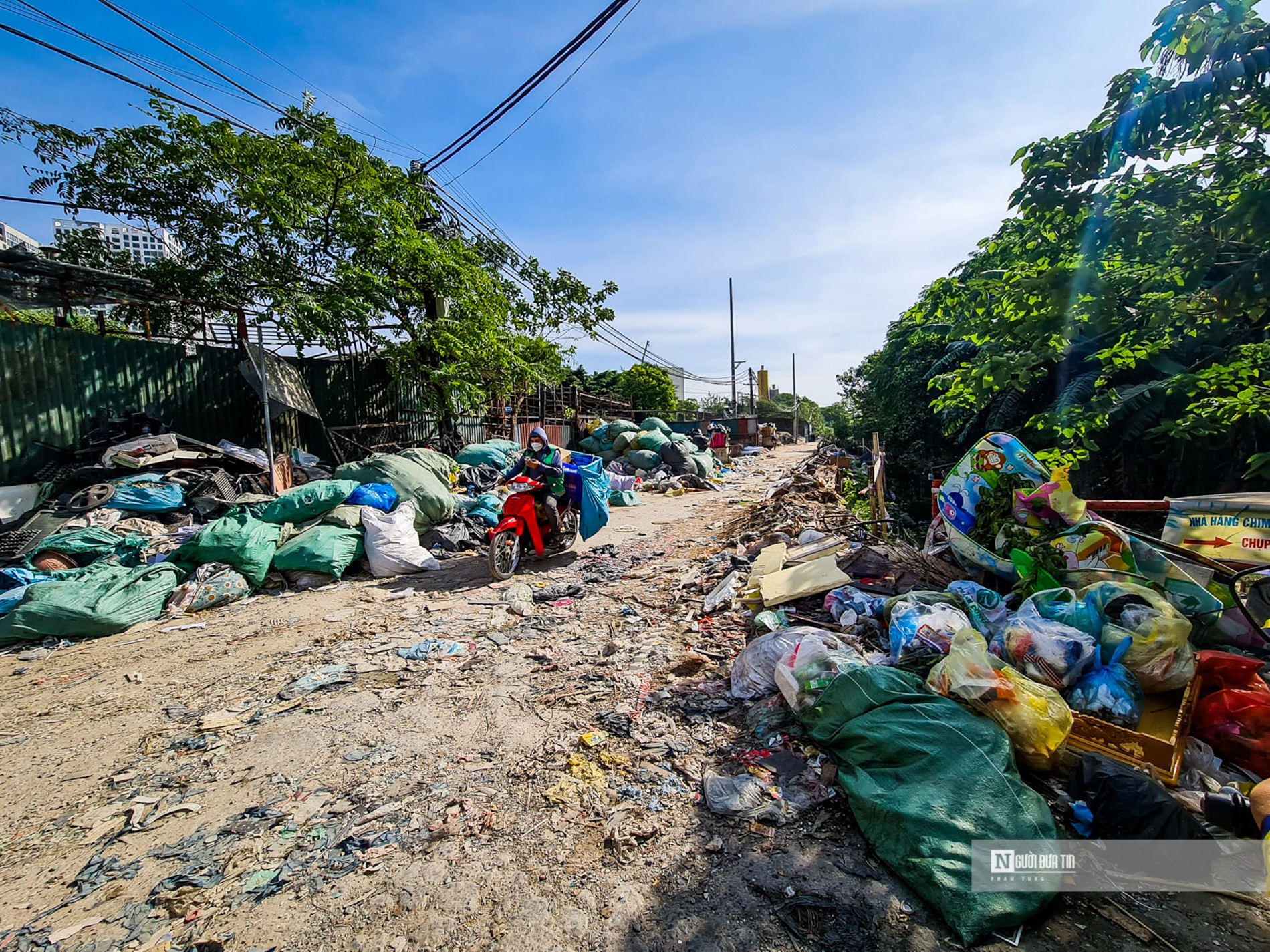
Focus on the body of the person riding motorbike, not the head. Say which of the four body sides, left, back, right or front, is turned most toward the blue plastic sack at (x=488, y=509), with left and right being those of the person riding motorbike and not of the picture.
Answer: right

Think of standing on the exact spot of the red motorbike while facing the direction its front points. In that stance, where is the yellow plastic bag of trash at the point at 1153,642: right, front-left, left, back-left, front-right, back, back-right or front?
left

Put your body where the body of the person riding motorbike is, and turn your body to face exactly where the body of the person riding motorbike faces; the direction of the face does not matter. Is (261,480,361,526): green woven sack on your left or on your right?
on your right

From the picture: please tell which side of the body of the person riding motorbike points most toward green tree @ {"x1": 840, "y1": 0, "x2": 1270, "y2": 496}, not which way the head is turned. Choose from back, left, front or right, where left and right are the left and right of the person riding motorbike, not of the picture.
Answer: left

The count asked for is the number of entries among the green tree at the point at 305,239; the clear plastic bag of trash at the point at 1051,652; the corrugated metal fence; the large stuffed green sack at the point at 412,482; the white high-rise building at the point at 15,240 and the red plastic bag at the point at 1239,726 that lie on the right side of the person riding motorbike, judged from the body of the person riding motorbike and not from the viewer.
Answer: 4

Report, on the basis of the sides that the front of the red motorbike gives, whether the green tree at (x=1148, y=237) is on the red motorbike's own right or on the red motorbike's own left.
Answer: on the red motorbike's own left

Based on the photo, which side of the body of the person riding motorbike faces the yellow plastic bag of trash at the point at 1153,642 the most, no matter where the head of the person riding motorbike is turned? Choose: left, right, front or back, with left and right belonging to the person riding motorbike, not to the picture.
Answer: left

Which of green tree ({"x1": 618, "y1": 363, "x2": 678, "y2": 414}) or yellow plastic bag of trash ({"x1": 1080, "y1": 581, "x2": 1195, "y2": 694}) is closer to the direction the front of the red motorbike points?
the yellow plastic bag of trash

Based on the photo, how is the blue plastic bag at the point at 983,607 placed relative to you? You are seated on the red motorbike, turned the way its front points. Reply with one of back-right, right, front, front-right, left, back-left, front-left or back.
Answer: left

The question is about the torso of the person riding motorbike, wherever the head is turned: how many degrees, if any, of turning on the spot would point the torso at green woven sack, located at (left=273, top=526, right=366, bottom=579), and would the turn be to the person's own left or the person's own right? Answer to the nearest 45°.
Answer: approximately 45° to the person's own right

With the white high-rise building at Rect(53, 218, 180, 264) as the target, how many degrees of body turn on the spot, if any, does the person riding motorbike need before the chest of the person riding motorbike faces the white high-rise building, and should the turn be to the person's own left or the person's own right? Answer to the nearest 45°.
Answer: approximately 90° to the person's own right

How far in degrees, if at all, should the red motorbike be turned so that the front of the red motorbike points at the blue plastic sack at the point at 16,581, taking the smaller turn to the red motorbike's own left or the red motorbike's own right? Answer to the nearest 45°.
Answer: approximately 45° to the red motorbike's own right

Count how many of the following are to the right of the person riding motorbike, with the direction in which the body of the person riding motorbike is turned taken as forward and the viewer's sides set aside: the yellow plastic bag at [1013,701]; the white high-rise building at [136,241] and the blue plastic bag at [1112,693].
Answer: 1

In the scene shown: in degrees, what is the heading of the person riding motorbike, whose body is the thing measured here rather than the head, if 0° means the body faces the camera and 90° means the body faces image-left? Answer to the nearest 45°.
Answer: approximately 45°

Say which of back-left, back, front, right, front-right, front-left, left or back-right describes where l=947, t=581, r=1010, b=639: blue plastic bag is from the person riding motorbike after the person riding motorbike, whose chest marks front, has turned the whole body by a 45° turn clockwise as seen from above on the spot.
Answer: back-left
